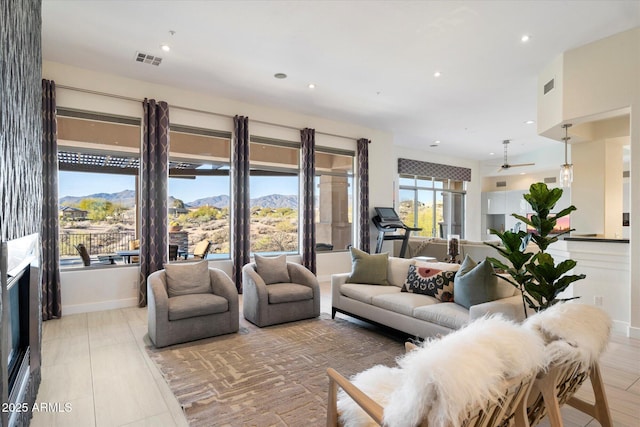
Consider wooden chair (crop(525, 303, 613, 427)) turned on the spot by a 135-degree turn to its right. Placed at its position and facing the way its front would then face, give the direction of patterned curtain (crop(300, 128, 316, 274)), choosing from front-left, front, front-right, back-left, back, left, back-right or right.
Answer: back-left

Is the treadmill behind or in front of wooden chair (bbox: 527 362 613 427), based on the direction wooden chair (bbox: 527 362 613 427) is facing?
in front

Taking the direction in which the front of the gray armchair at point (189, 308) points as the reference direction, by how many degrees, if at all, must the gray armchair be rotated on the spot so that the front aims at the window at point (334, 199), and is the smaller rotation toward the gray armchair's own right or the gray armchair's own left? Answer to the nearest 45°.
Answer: approximately 90° to the gray armchair's own left

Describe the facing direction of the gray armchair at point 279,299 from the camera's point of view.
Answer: facing the viewer and to the right of the viewer

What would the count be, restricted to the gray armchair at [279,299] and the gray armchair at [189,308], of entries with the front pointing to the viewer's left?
0

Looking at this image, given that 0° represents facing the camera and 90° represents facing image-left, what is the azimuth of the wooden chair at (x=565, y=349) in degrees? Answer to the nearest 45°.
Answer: approximately 135°

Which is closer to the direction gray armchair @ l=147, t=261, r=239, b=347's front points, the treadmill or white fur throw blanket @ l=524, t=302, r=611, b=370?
the white fur throw blanket

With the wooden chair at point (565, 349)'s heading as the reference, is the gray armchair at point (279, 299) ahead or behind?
ahead

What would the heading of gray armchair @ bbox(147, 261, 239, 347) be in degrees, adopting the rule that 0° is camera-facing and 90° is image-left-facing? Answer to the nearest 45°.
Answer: approximately 315°

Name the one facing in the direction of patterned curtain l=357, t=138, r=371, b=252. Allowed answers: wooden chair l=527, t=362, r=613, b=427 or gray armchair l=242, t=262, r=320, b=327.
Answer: the wooden chair

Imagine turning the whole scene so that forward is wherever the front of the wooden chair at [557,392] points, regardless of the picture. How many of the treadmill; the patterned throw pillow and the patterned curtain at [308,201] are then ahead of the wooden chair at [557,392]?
3

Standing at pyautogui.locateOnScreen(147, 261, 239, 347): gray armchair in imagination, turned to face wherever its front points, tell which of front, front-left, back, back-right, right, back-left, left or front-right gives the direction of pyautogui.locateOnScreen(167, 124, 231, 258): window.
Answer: back-left
